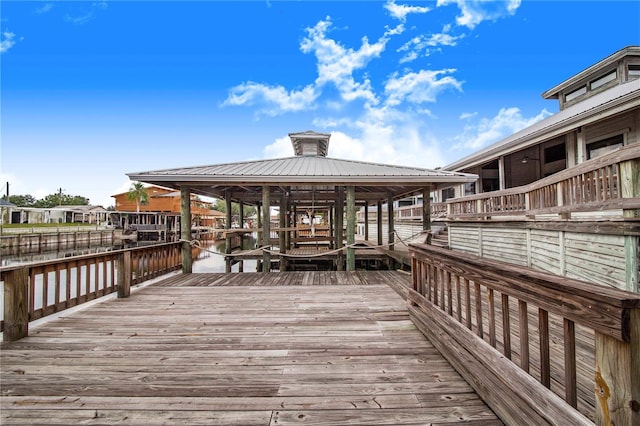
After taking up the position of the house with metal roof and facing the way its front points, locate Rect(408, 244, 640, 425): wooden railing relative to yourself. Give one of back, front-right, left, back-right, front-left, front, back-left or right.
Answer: front-left

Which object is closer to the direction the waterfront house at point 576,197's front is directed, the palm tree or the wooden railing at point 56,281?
the wooden railing

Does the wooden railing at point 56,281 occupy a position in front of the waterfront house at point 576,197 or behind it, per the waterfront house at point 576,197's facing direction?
in front

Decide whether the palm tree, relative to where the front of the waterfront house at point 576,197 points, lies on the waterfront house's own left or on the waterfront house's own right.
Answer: on the waterfront house's own right

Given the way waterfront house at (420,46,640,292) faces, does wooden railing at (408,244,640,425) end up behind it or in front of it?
in front

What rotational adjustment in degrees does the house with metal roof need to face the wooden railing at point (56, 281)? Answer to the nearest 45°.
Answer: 0° — it already faces it

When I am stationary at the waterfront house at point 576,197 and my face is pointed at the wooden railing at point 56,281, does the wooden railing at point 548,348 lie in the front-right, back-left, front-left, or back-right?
front-left

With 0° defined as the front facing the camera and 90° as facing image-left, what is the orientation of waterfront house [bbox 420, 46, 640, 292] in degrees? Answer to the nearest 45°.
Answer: approximately 45°
